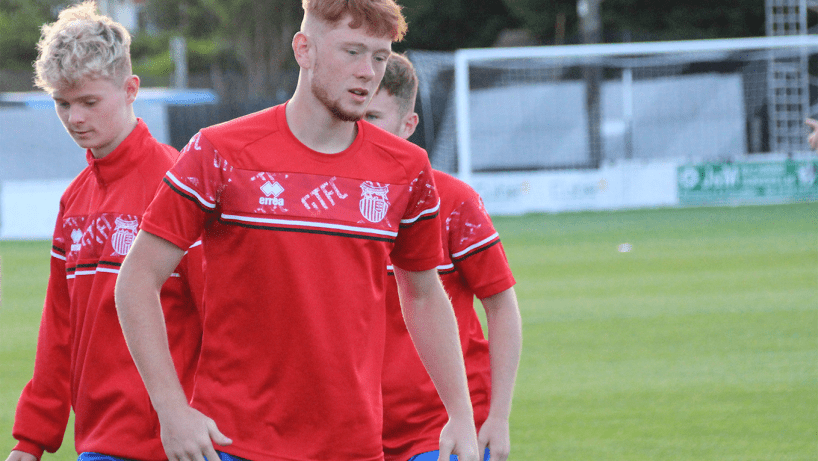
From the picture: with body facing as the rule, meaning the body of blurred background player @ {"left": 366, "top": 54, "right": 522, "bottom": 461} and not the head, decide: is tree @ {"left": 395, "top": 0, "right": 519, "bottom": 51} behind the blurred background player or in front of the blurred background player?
behind

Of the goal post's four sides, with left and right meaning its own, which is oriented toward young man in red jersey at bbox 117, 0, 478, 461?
front

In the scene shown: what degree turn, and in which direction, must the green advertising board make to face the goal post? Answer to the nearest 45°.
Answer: approximately 135° to its right

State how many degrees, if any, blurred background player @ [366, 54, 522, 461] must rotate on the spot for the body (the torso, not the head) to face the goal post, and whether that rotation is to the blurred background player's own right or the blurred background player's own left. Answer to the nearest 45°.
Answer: approximately 135° to the blurred background player's own right

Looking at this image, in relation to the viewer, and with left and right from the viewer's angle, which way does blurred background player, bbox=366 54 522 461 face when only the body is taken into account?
facing the viewer and to the left of the viewer

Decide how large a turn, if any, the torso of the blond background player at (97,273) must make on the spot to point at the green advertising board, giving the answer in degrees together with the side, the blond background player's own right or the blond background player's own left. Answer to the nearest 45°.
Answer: approximately 180°

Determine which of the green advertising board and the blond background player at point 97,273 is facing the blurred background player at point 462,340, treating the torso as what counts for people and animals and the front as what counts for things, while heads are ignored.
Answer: the green advertising board

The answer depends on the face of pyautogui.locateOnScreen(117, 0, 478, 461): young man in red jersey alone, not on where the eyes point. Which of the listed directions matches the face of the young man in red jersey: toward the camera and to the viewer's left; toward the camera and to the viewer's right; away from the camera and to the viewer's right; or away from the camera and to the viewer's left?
toward the camera and to the viewer's right

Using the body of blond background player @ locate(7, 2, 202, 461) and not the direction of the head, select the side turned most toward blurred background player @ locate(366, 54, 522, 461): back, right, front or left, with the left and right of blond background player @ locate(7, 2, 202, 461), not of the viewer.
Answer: left

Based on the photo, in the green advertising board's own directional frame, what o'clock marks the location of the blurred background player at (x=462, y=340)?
The blurred background player is roughly at 12 o'clock from the green advertising board.

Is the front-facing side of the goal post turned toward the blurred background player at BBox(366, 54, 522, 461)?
yes

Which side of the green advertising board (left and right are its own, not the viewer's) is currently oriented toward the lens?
front

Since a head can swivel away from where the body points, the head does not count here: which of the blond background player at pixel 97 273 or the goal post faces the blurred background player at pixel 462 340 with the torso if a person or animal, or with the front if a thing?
the goal post

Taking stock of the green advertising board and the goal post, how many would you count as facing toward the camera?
2

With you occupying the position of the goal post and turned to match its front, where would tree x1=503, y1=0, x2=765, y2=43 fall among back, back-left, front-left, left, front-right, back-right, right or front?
back

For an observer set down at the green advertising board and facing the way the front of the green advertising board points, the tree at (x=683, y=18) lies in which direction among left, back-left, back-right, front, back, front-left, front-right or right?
back
